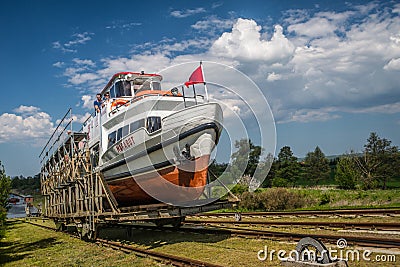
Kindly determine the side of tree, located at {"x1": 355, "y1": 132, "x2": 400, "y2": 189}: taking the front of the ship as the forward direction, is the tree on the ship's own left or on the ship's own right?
on the ship's own left

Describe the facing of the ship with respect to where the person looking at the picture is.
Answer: facing the viewer and to the right of the viewer

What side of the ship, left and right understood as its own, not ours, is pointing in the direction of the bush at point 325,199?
left

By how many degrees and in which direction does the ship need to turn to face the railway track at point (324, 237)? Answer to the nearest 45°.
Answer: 0° — it already faces it

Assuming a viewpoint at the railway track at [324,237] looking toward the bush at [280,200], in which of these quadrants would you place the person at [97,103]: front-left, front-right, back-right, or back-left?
front-left
